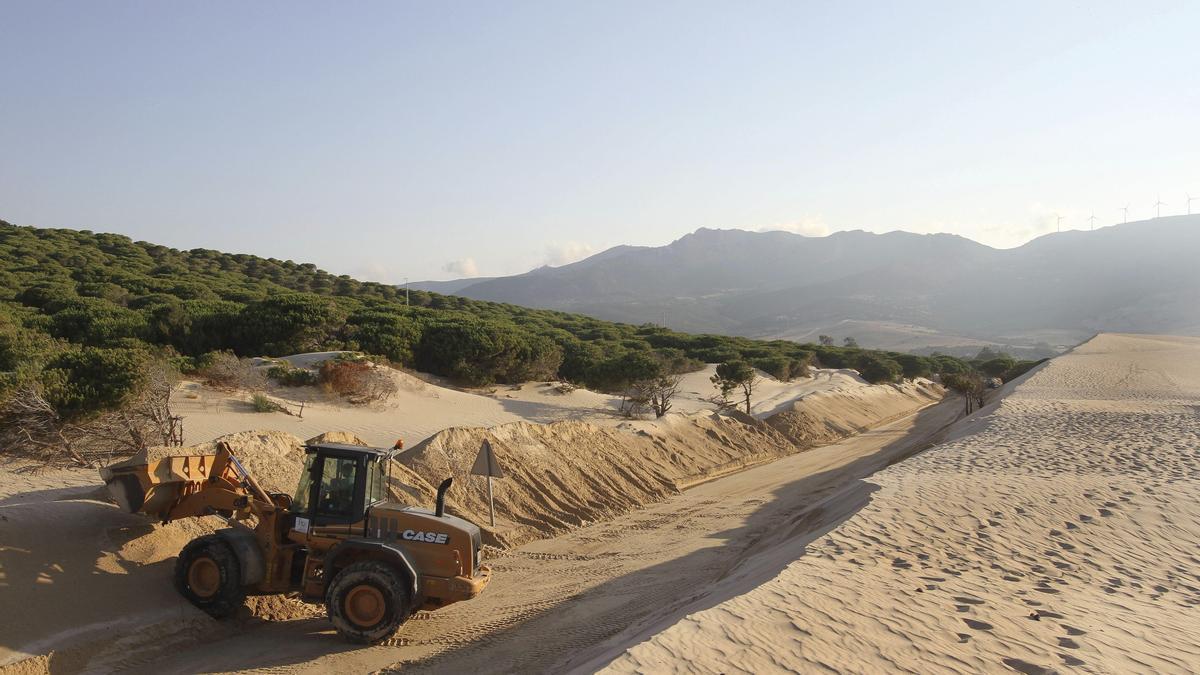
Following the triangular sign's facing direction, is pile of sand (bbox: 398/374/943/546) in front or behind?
in front

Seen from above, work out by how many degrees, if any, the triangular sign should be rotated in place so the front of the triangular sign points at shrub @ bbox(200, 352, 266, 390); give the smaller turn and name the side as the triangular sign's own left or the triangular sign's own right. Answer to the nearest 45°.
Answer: approximately 45° to the triangular sign's own left

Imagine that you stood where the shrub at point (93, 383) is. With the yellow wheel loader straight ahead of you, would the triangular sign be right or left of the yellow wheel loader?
left

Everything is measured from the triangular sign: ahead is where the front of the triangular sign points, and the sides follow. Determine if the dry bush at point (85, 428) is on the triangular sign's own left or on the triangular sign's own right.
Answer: on the triangular sign's own left

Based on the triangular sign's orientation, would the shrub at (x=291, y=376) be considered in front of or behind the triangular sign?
in front

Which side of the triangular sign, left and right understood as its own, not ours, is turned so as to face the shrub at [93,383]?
left

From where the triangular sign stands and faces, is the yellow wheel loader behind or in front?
behind

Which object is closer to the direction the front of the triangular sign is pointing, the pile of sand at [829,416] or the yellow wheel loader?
the pile of sand

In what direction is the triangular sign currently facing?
away from the camera

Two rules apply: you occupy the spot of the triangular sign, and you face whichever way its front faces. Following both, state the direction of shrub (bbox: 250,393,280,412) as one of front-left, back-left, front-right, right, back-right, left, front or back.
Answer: front-left

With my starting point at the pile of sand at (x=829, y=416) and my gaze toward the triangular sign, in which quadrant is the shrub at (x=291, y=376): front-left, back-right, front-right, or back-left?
front-right
